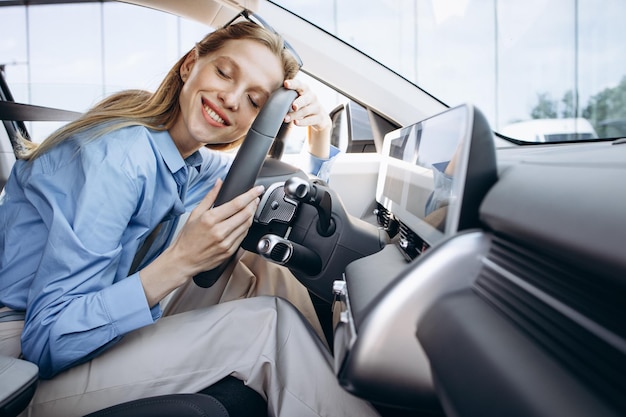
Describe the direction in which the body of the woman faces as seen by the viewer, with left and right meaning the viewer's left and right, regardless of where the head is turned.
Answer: facing to the right of the viewer
